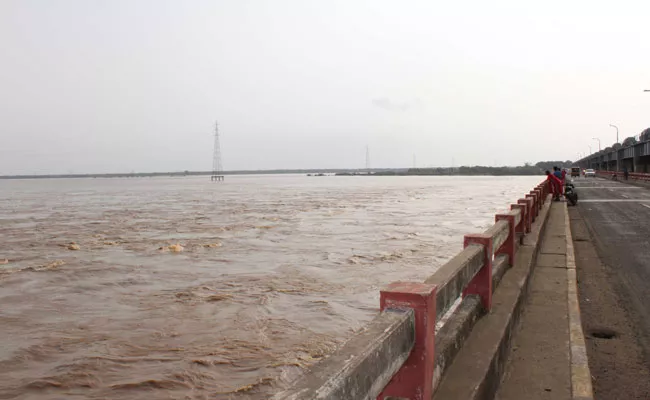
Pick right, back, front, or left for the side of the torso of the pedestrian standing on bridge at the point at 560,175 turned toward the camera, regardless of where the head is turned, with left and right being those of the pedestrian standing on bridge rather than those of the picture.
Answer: left
